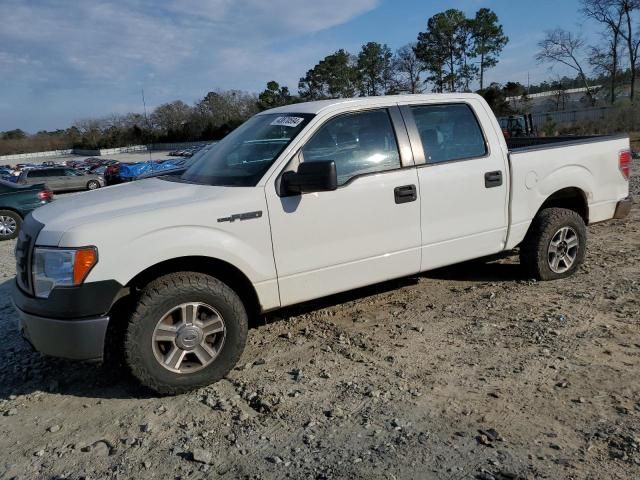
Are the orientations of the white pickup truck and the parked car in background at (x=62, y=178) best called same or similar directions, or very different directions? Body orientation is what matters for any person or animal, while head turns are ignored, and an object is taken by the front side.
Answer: very different directions

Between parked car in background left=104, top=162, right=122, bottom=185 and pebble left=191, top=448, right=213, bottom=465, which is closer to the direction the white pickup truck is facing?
the pebble

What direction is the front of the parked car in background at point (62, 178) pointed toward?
to the viewer's right

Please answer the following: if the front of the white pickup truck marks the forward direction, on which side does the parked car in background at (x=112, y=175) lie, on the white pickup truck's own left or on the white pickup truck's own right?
on the white pickup truck's own right

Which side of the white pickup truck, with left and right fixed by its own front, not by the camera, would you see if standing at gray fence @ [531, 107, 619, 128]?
back

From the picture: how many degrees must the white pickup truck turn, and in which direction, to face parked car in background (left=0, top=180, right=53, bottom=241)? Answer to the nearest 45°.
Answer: approximately 90° to its right

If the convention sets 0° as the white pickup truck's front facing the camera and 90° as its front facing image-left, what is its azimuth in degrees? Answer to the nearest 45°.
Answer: approximately 45°

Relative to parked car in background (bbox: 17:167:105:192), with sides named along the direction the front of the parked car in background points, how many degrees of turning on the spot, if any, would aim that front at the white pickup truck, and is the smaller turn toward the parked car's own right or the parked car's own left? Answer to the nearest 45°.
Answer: approximately 90° to the parked car's own right

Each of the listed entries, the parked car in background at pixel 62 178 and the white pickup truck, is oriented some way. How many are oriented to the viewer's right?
1

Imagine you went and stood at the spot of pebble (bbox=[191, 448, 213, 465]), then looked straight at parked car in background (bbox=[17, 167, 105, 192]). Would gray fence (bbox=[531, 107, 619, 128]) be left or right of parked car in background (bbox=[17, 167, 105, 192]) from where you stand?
right
